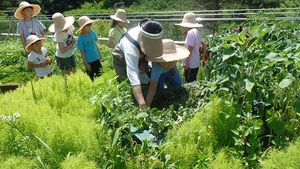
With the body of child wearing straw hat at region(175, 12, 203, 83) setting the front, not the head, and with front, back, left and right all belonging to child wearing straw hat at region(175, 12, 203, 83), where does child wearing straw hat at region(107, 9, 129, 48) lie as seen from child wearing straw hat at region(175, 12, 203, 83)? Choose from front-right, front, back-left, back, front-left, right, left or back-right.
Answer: front-right

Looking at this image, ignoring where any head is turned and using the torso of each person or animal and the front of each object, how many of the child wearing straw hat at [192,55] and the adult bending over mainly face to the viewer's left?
1

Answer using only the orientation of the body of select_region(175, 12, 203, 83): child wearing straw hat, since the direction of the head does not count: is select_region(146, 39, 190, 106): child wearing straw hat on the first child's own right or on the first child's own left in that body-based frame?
on the first child's own left

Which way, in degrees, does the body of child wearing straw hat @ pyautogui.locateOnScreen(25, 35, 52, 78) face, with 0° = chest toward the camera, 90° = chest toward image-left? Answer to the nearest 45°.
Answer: approximately 315°

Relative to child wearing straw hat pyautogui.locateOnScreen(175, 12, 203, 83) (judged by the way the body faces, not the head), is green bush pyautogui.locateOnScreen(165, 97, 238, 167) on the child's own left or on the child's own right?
on the child's own left
